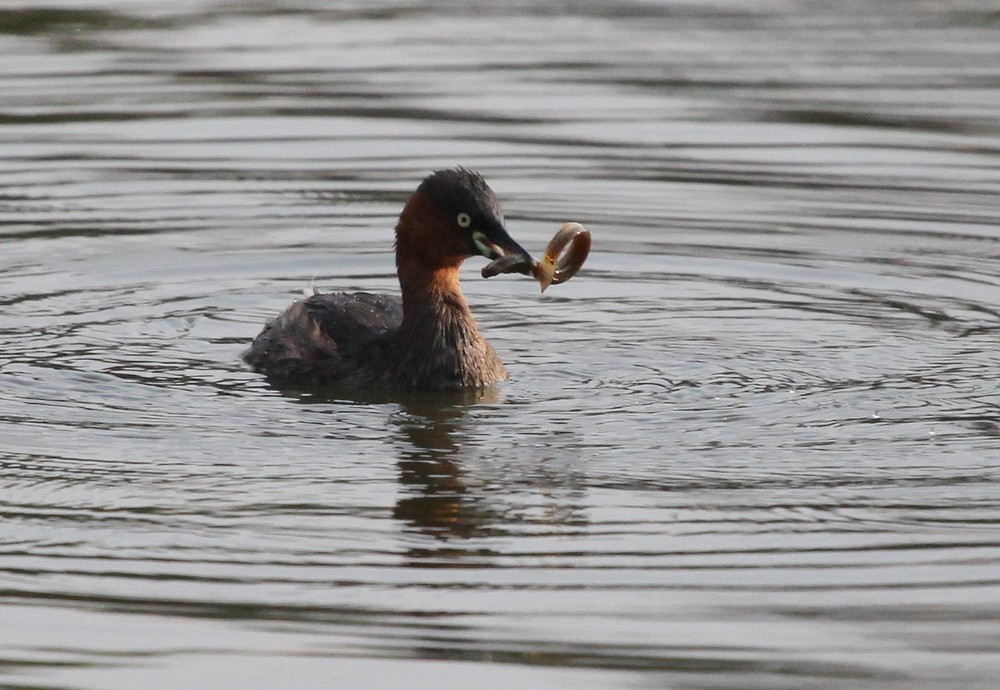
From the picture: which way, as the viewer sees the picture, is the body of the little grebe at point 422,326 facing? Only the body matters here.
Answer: to the viewer's right
